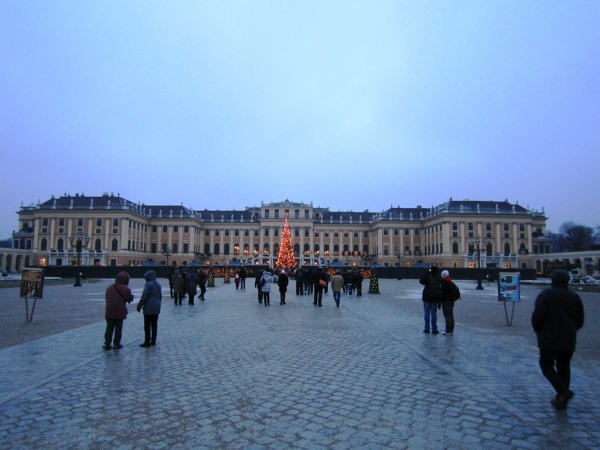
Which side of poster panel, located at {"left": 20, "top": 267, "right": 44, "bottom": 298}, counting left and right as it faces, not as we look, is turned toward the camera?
front

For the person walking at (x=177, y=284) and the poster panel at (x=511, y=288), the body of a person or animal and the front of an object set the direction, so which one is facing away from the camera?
the person walking

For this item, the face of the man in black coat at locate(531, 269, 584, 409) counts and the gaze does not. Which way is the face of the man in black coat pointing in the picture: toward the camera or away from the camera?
away from the camera

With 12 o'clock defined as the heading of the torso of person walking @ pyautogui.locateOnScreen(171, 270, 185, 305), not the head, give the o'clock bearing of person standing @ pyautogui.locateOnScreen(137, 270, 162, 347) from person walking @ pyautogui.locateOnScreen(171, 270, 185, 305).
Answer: person standing @ pyautogui.locateOnScreen(137, 270, 162, 347) is roughly at 6 o'clock from person walking @ pyautogui.locateOnScreen(171, 270, 185, 305).

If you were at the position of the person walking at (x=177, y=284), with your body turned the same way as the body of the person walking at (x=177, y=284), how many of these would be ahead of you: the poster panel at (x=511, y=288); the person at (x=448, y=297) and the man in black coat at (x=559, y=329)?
0

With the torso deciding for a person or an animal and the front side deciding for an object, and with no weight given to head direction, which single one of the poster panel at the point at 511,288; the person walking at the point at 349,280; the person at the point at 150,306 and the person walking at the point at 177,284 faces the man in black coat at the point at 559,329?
the poster panel

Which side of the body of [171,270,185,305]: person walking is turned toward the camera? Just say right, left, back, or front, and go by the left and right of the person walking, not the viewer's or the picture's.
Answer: back

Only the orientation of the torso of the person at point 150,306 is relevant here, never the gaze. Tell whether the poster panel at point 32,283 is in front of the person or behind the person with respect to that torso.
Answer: in front

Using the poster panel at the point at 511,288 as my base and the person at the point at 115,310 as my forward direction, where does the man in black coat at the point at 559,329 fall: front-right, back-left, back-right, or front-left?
front-left

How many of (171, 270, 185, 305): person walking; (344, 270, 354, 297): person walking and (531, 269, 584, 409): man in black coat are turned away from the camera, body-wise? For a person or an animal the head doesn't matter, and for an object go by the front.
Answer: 3

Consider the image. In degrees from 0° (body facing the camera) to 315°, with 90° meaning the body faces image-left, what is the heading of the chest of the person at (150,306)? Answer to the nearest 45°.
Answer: approximately 135°

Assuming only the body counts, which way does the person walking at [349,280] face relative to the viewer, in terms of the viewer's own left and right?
facing away from the viewer

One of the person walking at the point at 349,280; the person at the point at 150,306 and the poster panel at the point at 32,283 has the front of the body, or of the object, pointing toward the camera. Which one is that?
the poster panel

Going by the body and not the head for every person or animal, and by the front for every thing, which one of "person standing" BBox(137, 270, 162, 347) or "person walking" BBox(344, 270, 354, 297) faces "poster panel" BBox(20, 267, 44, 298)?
"person standing" BBox(137, 270, 162, 347)

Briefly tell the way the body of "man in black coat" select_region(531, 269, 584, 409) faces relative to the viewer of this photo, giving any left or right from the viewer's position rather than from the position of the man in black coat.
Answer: facing away from the viewer

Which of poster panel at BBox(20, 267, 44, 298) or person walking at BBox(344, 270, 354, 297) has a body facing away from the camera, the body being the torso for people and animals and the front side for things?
the person walking

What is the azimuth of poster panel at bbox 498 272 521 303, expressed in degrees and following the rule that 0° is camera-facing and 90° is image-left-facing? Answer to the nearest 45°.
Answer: approximately 0°
